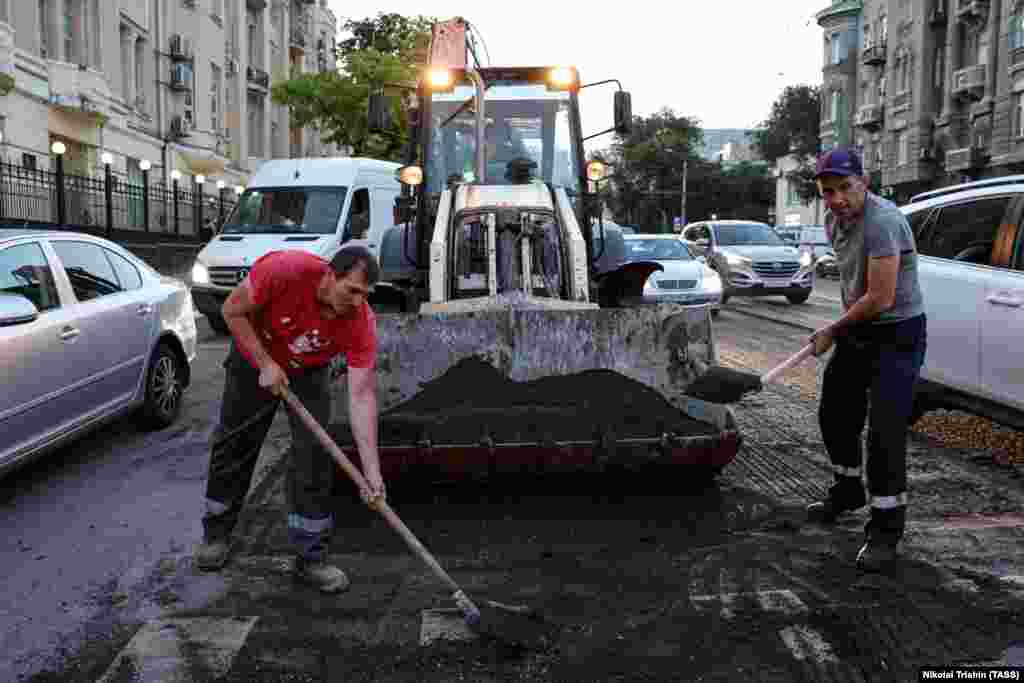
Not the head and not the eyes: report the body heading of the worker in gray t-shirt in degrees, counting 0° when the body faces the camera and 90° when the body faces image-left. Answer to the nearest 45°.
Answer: approximately 45°

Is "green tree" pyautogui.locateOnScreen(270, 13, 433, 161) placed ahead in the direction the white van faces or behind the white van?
behind

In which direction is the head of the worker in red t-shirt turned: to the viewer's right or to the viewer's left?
to the viewer's right

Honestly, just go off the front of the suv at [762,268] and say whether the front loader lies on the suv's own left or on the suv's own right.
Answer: on the suv's own right

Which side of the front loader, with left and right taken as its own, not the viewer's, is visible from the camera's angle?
front

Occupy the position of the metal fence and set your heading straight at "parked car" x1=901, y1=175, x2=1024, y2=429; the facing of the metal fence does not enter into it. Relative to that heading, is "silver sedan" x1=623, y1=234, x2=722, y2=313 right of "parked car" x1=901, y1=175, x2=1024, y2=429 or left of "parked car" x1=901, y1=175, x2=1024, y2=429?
left

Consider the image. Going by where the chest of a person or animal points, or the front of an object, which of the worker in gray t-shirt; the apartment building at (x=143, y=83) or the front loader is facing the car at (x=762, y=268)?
the apartment building

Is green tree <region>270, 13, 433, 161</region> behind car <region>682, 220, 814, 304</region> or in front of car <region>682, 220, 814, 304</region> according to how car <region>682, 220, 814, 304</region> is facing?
behind

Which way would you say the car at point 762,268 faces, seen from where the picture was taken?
facing the viewer and to the right of the viewer

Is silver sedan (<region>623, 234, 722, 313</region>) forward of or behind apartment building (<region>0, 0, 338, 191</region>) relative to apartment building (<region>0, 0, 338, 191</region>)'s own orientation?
forward

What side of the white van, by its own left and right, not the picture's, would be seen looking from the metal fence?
right

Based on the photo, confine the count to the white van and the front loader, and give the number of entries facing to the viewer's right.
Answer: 0

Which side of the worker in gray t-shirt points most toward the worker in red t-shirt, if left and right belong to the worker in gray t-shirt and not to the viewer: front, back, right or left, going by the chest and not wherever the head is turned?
front

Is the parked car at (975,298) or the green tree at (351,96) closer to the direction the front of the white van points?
the parked car

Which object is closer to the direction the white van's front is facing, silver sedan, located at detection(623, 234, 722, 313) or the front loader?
the front loader
